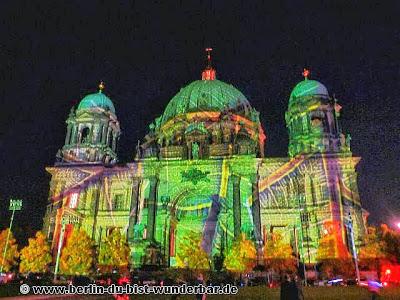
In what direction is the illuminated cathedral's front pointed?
toward the camera

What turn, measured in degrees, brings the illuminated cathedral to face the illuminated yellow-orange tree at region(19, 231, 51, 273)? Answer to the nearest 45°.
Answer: approximately 90° to its right

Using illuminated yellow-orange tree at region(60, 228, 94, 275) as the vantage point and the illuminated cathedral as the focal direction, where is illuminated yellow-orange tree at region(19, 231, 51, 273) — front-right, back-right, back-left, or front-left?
back-left

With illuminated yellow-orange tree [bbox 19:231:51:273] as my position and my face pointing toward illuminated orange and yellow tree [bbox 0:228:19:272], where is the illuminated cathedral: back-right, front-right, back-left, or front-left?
back-right

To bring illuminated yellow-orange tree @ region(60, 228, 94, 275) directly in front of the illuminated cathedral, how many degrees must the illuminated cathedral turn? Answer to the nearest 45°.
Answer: approximately 90° to its right

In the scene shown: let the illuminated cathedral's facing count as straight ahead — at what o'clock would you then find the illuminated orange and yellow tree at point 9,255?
The illuminated orange and yellow tree is roughly at 3 o'clock from the illuminated cathedral.

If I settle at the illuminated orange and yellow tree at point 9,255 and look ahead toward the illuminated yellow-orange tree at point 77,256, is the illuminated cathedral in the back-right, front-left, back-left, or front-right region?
front-left
